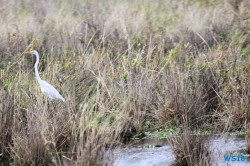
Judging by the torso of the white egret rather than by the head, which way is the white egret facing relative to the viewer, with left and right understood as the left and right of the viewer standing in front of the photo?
facing to the left of the viewer
